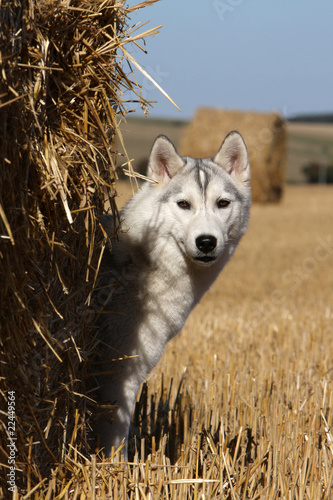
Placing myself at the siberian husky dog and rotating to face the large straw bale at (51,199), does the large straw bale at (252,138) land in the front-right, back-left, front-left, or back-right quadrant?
back-right

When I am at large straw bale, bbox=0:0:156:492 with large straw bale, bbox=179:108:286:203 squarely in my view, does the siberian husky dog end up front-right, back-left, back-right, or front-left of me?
front-right

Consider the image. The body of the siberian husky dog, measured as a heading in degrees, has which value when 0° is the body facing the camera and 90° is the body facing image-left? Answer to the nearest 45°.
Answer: approximately 315°

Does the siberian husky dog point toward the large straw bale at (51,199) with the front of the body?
no

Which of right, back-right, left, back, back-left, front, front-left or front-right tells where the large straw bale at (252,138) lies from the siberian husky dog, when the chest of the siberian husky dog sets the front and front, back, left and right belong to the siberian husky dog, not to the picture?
back-left

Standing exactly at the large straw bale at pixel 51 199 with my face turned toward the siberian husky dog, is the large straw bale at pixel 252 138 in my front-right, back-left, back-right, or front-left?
front-left
